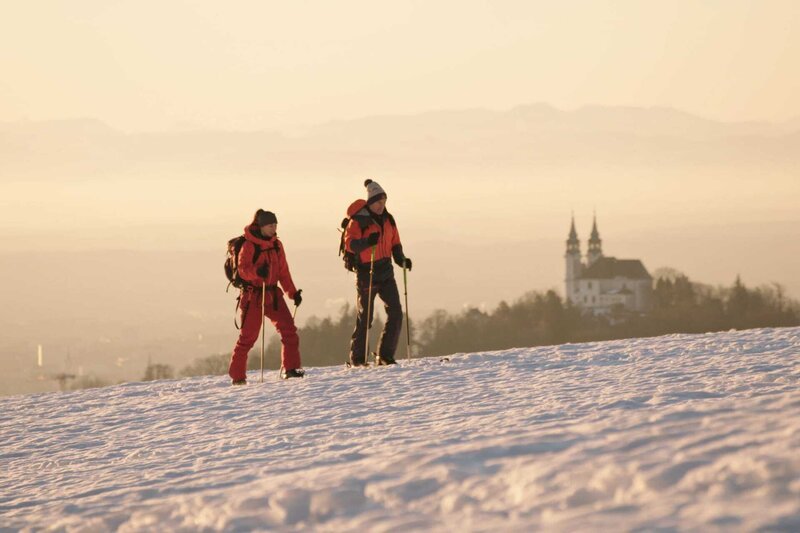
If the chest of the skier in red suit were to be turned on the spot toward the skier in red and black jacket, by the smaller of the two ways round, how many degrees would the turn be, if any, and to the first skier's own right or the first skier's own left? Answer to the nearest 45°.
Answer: approximately 45° to the first skier's own left

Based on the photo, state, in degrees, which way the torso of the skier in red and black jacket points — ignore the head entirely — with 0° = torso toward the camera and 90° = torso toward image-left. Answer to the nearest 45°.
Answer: approximately 315°

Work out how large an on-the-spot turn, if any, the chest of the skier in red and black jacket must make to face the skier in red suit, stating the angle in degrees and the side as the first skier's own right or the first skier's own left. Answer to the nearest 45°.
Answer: approximately 135° to the first skier's own right

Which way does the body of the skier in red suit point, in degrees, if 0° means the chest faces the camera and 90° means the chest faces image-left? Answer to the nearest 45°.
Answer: approximately 315°
